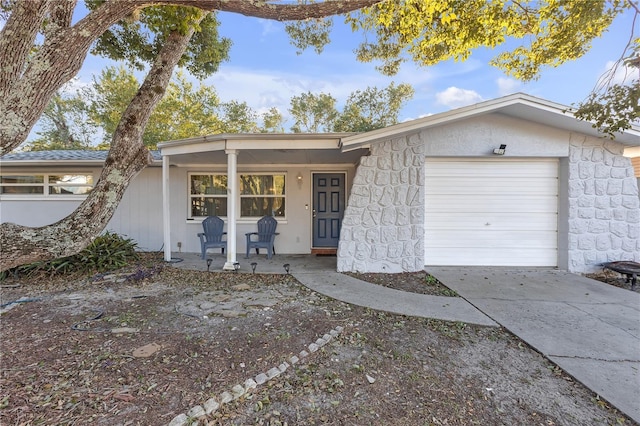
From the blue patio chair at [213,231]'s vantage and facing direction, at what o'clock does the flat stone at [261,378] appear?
The flat stone is roughly at 12 o'clock from the blue patio chair.

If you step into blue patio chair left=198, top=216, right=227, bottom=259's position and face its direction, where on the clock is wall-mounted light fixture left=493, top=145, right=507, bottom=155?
The wall-mounted light fixture is roughly at 10 o'clock from the blue patio chair.

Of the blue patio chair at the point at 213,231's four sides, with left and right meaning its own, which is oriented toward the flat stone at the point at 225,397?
front

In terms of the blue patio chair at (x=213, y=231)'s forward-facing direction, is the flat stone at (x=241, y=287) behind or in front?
in front

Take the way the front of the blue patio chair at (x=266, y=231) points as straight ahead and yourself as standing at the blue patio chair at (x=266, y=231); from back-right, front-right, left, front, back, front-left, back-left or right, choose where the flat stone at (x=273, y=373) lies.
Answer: front-left

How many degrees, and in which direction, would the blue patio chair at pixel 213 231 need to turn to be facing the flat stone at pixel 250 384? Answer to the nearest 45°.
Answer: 0° — it already faces it

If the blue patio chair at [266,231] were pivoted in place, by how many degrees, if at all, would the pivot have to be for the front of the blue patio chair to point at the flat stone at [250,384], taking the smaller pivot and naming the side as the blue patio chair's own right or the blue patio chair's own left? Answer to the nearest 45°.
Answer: approximately 45° to the blue patio chair's own left

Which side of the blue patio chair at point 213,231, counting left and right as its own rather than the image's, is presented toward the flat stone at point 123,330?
front

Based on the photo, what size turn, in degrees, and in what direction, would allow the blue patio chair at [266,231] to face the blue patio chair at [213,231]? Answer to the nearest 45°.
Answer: approximately 45° to its right

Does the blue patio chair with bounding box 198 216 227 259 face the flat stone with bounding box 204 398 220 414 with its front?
yes

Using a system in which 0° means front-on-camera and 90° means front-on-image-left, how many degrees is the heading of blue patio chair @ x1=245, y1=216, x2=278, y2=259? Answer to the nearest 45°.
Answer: approximately 45°

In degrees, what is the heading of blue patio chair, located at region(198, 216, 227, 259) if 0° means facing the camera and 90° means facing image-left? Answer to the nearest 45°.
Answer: approximately 0°

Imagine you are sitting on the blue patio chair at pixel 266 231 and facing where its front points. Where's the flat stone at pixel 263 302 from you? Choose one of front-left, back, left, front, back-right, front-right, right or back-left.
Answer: front-left
